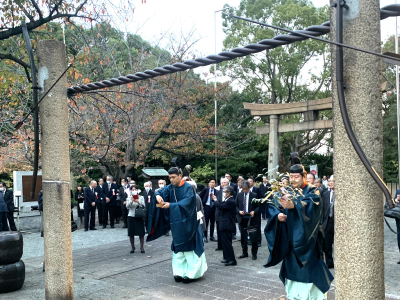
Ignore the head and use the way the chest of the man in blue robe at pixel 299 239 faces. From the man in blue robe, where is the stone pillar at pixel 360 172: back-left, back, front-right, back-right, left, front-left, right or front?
front-left

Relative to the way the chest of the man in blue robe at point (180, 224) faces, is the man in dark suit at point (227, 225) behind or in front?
behind

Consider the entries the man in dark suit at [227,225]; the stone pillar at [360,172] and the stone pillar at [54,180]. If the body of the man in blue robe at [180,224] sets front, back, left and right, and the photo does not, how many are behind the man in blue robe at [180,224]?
1

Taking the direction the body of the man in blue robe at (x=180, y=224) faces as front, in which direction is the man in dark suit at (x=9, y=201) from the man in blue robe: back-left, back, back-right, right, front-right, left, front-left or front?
right

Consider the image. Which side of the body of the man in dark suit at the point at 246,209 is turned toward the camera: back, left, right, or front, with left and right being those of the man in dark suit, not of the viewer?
front

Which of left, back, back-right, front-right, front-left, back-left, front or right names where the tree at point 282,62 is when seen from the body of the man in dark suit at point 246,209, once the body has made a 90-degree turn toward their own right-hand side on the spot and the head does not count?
right

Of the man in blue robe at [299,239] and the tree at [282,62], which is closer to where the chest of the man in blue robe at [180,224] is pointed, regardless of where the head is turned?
the man in blue robe

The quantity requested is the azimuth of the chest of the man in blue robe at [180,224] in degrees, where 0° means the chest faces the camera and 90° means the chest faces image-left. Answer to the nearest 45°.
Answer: approximately 45°

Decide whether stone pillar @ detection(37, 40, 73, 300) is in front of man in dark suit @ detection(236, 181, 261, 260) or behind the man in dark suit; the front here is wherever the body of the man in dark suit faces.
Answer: in front

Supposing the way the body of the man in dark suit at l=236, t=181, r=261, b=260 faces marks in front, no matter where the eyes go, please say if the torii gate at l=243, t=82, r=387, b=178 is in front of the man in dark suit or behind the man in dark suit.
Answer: behind

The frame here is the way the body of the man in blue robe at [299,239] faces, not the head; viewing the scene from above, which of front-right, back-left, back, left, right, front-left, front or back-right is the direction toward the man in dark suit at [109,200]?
right
